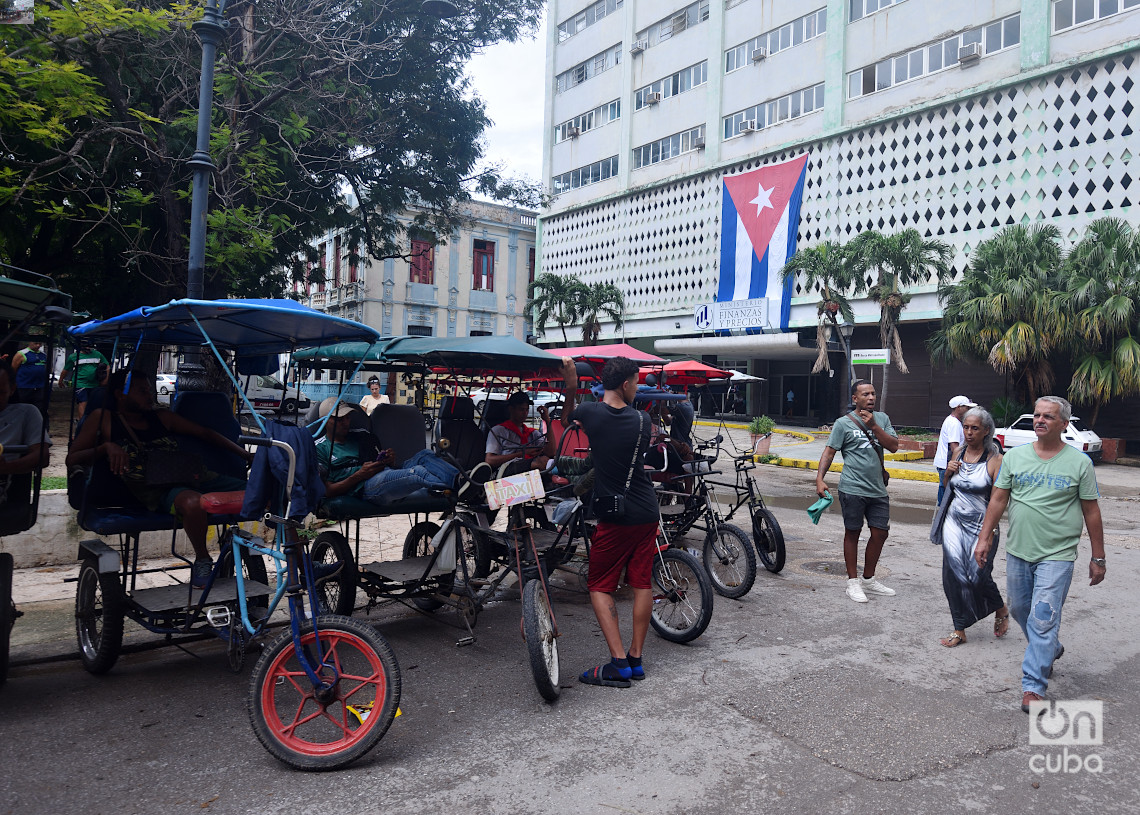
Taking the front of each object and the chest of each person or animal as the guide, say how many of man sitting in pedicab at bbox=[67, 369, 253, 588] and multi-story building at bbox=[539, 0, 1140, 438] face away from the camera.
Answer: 0

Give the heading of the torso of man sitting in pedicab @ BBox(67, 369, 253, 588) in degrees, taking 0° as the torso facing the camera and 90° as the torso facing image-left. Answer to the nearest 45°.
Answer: approximately 315°

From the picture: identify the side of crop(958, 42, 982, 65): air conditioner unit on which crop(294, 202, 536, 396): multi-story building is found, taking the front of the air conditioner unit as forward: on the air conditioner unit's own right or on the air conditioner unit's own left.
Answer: on the air conditioner unit's own right

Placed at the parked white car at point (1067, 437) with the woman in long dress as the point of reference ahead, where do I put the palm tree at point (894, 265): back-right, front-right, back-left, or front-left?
back-right

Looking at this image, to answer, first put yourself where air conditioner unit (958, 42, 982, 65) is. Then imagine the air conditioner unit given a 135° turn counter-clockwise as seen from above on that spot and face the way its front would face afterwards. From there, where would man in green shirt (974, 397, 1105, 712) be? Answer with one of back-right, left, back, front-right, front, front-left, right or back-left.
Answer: right

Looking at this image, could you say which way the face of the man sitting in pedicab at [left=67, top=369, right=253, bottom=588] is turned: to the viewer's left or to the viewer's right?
to the viewer's right

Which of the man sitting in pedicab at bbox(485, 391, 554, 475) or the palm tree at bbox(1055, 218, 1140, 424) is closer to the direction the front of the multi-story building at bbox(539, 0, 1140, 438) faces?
the man sitting in pedicab

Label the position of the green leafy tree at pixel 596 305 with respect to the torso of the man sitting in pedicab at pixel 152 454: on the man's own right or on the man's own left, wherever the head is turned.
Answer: on the man's own left

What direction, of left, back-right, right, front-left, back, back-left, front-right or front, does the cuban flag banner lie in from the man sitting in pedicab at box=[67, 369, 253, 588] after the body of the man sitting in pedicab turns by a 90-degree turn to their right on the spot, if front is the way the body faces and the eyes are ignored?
back

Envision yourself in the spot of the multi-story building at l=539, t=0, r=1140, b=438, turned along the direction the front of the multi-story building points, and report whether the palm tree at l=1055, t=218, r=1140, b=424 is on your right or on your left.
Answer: on your left
